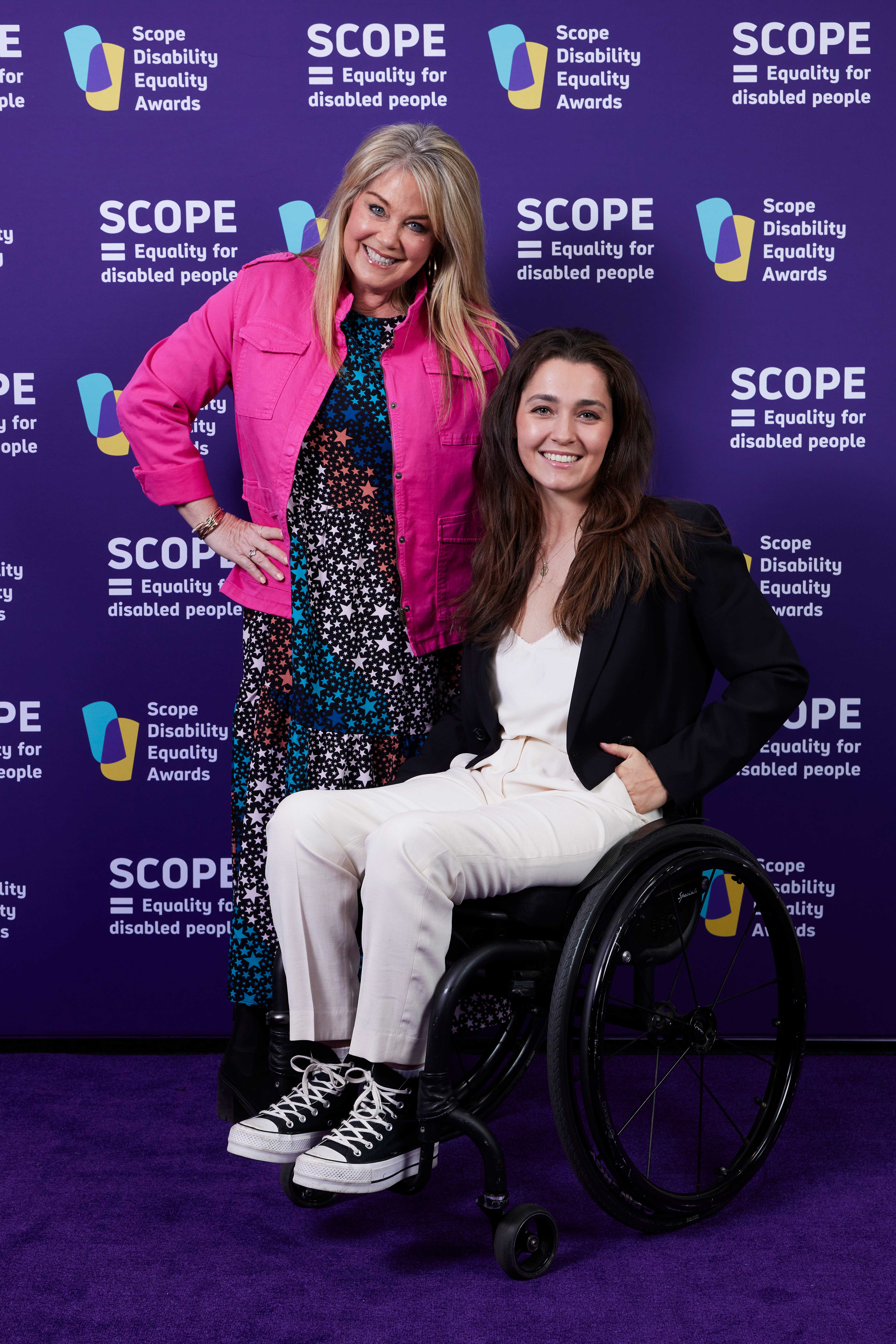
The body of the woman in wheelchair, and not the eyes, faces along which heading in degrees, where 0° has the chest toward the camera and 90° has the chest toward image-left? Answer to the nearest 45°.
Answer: approximately 45°

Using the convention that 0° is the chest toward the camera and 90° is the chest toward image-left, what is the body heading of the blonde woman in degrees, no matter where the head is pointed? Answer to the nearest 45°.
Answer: approximately 0°

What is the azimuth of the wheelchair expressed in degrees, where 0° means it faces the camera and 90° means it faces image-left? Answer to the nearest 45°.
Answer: approximately 45°
